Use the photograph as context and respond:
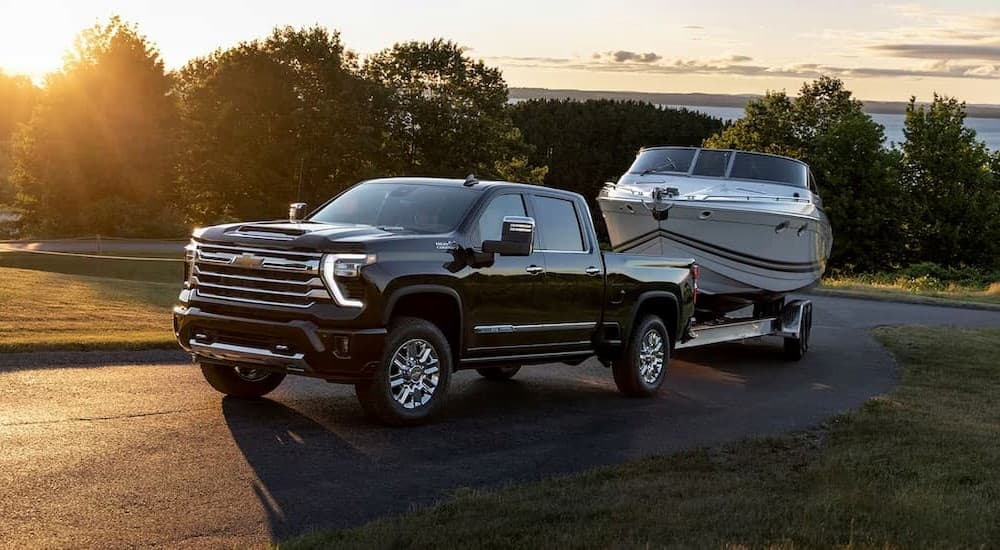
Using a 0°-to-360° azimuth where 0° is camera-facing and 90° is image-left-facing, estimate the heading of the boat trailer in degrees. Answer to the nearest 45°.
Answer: approximately 45°

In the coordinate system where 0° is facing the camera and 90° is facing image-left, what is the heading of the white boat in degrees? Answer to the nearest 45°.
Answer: approximately 45°

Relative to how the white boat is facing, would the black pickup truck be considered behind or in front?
in front

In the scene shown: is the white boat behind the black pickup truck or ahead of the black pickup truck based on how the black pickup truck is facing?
behind

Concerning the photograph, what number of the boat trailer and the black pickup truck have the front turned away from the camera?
0

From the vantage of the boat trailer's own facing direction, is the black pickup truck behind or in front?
in front

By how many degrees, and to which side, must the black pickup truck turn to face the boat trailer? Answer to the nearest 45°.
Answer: approximately 180°
